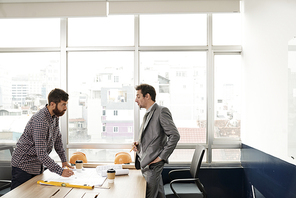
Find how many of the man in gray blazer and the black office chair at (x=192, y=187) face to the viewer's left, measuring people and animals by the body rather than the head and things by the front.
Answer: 2

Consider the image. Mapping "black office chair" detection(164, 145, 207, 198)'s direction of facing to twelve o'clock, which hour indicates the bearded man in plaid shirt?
The bearded man in plaid shirt is roughly at 11 o'clock from the black office chair.

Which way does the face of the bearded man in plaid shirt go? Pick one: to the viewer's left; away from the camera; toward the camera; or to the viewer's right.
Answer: to the viewer's right

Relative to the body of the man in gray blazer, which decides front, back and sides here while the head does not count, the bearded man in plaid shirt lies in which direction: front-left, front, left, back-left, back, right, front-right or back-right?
front

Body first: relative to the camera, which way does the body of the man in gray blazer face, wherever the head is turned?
to the viewer's left

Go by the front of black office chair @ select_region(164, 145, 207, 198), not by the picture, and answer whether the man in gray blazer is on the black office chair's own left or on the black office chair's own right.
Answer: on the black office chair's own left

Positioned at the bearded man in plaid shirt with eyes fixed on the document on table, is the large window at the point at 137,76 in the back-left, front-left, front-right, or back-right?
front-left

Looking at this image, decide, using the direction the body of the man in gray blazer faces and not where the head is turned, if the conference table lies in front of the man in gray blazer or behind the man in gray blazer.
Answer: in front

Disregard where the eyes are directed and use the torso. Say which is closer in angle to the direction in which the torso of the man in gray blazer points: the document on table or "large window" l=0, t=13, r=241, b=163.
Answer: the document on table

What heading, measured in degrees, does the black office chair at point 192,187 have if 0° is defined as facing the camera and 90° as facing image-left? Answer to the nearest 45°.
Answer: approximately 90°

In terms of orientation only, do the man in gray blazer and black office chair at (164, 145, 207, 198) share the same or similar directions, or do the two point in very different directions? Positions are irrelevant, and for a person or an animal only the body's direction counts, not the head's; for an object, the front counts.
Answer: same or similar directions

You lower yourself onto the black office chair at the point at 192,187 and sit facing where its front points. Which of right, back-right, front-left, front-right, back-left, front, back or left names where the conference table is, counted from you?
front-left

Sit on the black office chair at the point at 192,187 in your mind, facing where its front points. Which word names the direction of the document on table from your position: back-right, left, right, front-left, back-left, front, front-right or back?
front-left

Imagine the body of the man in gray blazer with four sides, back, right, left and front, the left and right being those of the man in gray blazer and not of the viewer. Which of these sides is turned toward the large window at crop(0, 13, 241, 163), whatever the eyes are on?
right

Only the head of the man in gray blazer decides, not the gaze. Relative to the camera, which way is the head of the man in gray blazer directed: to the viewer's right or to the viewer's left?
to the viewer's left
